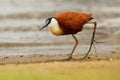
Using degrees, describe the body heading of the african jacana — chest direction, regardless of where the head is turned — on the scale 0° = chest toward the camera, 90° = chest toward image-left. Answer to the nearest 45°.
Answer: approximately 90°
